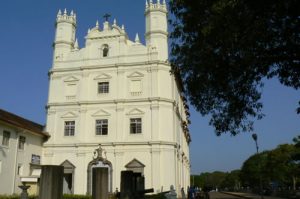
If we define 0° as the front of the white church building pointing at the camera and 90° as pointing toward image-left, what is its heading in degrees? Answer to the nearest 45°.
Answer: approximately 0°

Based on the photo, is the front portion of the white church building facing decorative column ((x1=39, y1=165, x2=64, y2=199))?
yes
